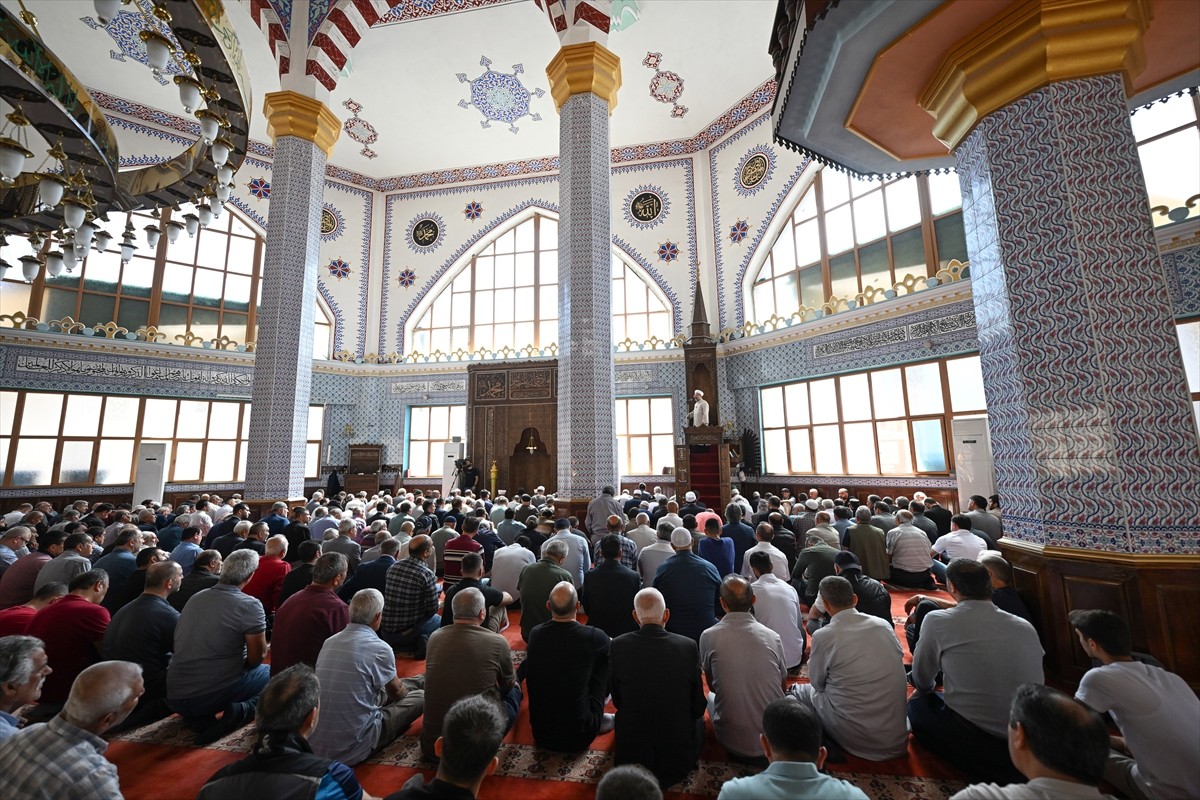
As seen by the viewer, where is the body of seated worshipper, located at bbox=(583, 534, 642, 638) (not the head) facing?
away from the camera

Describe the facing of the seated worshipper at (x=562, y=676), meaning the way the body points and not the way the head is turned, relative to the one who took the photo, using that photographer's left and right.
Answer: facing away from the viewer

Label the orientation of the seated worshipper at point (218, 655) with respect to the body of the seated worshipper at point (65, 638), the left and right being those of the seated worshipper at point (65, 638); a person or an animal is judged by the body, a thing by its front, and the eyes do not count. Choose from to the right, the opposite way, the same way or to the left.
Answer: the same way

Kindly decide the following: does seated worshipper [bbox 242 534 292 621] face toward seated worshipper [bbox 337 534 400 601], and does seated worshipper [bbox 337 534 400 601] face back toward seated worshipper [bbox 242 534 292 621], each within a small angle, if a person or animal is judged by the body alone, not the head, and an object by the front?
no

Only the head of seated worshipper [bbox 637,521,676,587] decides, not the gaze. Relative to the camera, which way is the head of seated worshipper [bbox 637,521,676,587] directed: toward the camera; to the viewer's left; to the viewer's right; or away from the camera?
away from the camera

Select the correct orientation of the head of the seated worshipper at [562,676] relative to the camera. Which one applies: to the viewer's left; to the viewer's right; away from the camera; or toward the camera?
away from the camera

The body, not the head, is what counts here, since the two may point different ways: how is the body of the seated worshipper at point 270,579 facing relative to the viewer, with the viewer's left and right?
facing away from the viewer and to the right of the viewer

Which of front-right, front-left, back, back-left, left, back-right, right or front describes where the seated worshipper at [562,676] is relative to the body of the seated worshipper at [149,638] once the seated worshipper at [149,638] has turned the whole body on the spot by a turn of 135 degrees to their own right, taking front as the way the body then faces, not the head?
front-left

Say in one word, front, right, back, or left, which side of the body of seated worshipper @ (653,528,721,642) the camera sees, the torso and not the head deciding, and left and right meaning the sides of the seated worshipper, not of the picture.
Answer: back

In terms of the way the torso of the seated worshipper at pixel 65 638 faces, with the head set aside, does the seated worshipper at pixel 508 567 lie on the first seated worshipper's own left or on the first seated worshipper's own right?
on the first seated worshipper's own right

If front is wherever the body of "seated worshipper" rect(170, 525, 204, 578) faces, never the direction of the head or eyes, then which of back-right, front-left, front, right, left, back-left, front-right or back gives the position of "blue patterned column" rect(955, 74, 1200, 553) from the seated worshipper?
right

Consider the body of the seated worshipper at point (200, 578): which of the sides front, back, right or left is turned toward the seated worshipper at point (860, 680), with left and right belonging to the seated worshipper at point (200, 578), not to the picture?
right

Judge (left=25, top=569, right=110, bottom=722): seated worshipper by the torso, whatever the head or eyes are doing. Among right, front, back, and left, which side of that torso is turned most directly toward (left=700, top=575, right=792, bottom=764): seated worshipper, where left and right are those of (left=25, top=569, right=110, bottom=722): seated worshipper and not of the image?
right

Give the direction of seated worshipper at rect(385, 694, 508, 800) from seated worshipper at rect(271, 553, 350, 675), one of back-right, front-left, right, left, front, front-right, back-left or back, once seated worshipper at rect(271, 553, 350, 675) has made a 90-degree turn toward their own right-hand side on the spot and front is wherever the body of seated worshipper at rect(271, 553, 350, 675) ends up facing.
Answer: front-right

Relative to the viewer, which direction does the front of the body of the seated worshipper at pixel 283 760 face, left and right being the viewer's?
facing away from the viewer and to the right of the viewer

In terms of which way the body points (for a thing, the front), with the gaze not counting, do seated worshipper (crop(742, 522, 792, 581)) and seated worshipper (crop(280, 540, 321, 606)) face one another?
no

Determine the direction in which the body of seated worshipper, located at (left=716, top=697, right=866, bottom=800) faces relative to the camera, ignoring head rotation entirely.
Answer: away from the camera

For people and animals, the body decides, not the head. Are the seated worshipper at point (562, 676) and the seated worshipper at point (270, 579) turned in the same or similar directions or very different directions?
same or similar directions

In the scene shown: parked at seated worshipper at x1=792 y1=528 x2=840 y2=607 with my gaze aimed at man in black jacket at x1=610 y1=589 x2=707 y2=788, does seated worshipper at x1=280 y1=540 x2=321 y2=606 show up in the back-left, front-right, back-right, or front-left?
front-right

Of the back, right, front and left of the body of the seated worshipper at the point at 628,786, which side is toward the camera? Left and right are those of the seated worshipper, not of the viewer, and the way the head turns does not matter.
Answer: back
